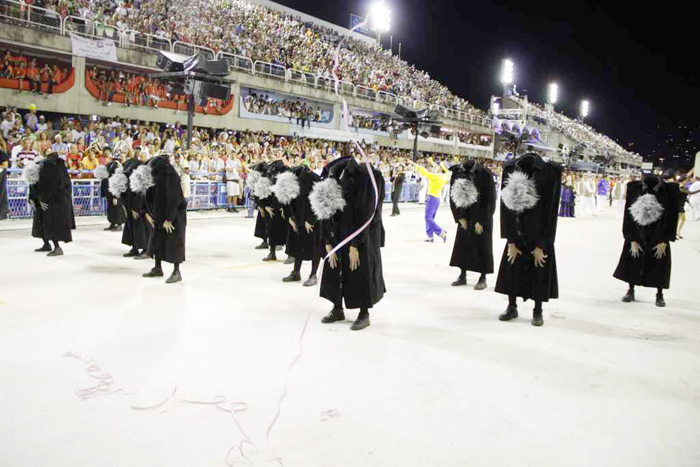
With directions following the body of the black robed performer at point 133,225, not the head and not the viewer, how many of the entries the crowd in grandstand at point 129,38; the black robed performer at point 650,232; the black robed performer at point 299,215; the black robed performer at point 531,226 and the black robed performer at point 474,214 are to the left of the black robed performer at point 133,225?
4

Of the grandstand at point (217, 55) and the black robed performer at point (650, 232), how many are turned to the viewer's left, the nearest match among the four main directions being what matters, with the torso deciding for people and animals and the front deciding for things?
0

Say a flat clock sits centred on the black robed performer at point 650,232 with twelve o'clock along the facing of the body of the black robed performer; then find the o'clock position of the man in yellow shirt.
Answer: The man in yellow shirt is roughly at 4 o'clock from the black robed performer.

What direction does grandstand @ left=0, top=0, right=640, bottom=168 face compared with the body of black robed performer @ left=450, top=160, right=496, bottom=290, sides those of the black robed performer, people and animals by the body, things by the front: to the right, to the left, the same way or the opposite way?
to the left

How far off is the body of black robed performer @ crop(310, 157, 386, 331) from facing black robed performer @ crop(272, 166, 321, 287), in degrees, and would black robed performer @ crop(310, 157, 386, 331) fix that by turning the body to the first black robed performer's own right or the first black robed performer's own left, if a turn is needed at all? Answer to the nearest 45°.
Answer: approximately 135° to the first black robed performer's own right

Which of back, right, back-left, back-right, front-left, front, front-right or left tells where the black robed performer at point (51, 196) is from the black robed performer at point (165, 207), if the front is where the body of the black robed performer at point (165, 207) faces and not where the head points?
right

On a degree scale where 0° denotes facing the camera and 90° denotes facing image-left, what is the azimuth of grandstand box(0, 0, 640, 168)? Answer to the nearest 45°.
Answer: approximately 315°

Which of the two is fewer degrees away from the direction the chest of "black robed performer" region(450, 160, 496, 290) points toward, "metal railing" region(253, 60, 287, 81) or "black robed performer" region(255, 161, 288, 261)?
the black robed performer

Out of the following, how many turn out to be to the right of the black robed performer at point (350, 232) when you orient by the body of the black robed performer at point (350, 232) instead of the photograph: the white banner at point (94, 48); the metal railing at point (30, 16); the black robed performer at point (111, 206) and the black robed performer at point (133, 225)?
4
